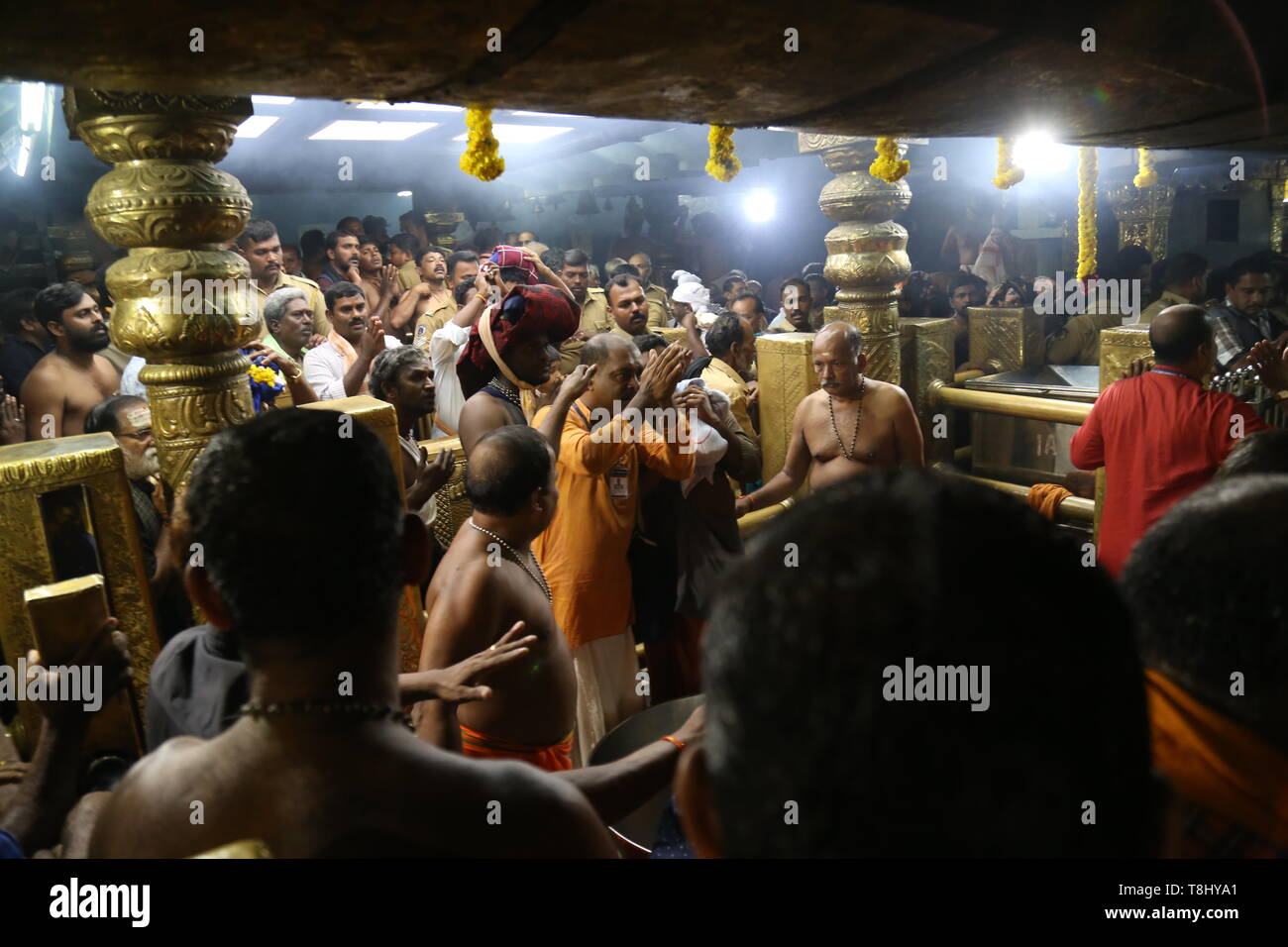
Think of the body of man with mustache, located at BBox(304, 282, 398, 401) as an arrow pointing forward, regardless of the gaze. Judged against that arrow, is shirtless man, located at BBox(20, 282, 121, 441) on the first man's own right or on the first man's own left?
on the first man's own right

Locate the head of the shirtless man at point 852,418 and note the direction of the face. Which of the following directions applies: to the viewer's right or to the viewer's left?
to the viewer's left

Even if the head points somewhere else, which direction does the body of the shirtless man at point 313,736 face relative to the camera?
away from the camera

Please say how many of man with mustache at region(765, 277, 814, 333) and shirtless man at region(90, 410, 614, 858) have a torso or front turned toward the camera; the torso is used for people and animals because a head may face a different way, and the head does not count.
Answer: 1
